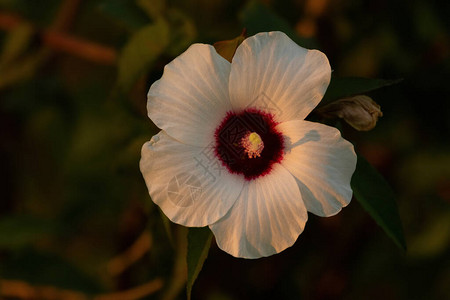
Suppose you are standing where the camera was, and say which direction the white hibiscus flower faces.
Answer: facing the viewer

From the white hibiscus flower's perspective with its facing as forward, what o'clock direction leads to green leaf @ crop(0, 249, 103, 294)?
The green leaf is roughly at 4 o'clock from the white hibiscus flower.

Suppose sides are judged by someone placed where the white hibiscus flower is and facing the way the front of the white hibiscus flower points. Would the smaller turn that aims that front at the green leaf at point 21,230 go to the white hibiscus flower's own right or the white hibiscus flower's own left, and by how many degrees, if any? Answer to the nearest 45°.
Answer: approximately 135° to the white hibiscus flower's own right
